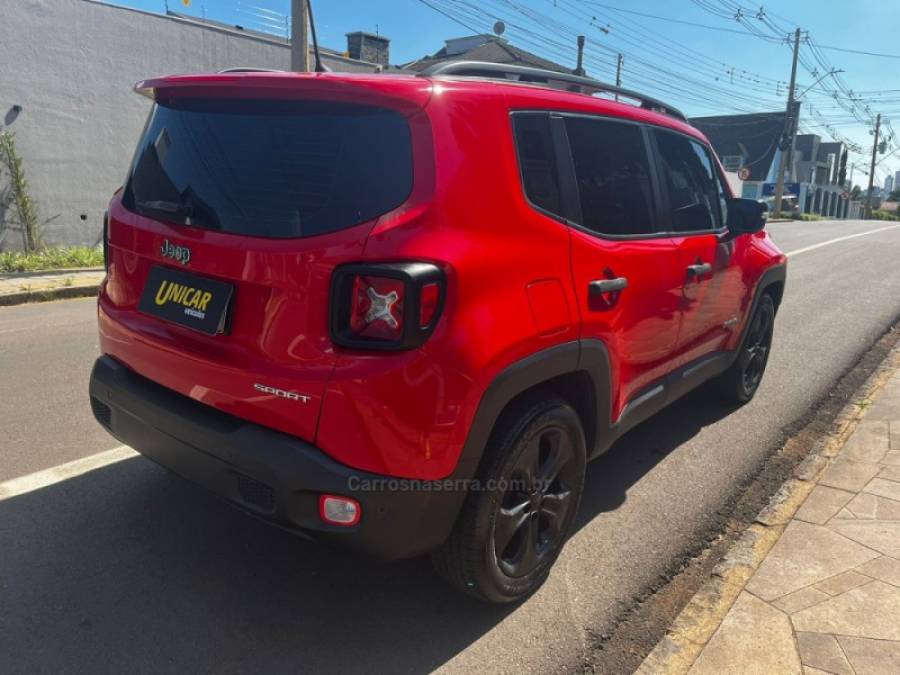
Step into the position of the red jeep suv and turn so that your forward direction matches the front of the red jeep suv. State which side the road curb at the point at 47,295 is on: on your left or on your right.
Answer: on your left

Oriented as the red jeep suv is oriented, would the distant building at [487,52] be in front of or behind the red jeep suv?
in front

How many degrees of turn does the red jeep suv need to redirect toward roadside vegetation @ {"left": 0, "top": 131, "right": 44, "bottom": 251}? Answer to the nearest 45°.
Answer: approximately 90° to its left

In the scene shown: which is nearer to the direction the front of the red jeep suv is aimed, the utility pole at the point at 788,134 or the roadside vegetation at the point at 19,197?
the utility pole

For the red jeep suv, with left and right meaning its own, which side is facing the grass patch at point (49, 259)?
left

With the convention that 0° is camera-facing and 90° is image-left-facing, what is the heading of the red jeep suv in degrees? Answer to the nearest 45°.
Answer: approximately 225°

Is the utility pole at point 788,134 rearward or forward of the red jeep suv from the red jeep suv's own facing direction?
forward
